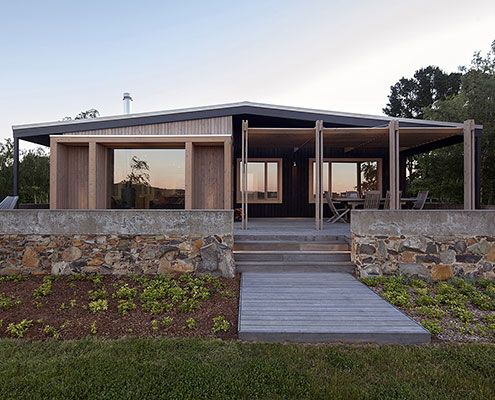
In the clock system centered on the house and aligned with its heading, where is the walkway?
The walkway is roughly at 11 o'clock from the house.

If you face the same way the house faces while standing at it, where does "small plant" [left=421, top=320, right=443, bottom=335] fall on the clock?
The small plant is roughly at 11 o'clock from the house.

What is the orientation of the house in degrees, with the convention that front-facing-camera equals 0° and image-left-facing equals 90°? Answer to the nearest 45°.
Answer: approximately 0°

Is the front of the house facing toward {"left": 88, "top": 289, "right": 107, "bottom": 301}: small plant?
yes

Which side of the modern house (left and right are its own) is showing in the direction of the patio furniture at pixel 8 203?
right

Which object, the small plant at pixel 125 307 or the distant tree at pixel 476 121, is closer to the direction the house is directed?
the small plant

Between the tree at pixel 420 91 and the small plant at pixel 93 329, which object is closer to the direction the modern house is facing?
the small plant
